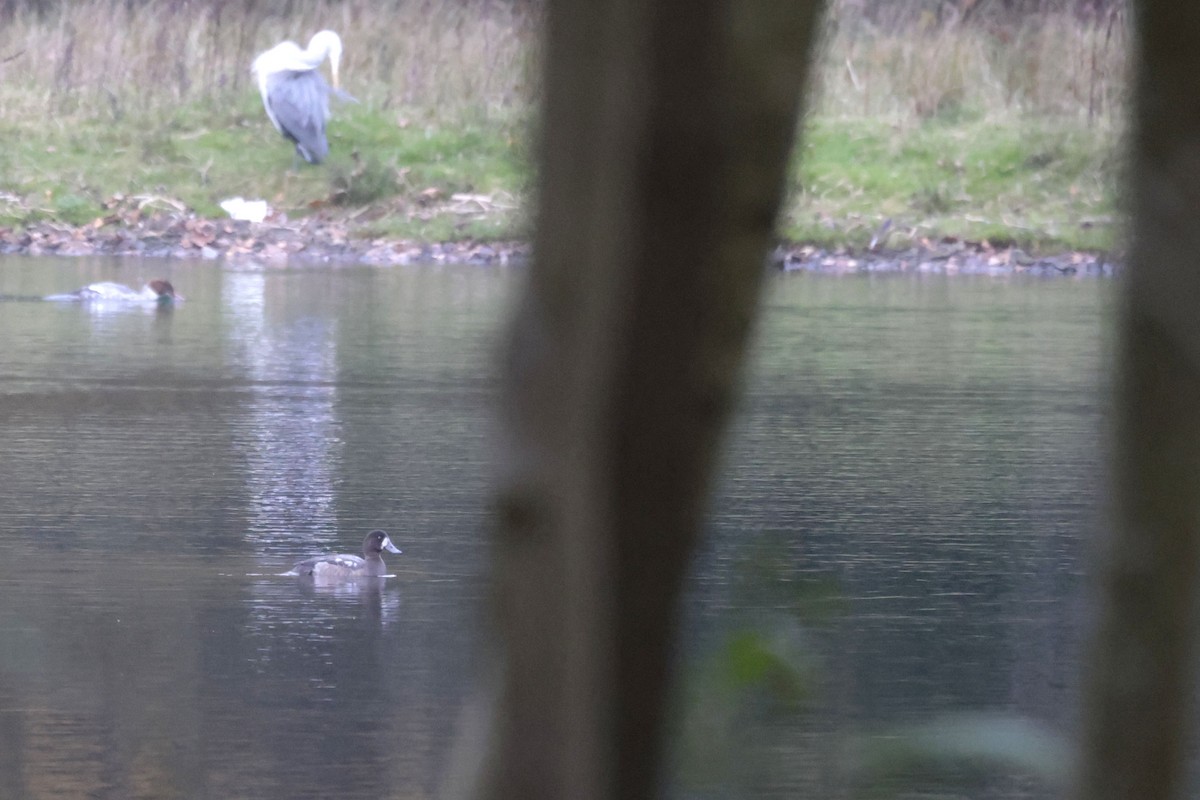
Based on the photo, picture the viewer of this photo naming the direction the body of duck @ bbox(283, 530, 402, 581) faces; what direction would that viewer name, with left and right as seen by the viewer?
facing to the right of the viewer

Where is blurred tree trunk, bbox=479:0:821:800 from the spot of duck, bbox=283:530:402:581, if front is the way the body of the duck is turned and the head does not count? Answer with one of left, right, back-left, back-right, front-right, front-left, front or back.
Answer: right

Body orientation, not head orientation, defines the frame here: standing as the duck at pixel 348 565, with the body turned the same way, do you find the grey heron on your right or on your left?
on your left

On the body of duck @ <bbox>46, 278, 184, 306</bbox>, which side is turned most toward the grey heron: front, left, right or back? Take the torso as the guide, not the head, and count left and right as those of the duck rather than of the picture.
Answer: left

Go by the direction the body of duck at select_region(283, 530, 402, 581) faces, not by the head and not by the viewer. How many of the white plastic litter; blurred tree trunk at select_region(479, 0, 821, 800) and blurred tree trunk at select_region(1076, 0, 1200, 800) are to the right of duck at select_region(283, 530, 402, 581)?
2

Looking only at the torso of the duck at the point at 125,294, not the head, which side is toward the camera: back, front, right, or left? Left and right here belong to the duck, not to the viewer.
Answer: right

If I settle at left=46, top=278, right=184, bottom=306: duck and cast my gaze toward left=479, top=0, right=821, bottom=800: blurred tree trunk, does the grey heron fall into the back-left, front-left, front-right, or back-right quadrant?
back-left

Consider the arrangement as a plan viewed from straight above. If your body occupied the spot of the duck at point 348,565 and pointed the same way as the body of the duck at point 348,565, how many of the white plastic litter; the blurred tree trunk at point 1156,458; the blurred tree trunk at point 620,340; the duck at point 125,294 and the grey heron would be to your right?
2

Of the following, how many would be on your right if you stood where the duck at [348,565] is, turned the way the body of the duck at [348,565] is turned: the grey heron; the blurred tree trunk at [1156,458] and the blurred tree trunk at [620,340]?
2

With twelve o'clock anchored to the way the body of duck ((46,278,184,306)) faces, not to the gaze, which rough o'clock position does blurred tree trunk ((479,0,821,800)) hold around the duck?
The blurred tree trunk is roughly at 3 o'clock from the duck.

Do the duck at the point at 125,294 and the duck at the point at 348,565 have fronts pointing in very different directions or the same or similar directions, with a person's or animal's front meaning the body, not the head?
same or similar directions

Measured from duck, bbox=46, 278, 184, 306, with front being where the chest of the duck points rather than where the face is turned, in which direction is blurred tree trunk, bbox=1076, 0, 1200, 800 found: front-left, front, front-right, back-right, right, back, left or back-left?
right

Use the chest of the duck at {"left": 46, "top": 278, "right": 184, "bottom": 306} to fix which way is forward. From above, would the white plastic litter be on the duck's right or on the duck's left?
on the duck's left

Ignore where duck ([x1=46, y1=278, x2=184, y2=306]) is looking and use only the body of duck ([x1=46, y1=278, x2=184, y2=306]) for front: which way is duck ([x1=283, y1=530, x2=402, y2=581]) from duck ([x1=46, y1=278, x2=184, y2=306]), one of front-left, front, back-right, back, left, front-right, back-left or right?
right

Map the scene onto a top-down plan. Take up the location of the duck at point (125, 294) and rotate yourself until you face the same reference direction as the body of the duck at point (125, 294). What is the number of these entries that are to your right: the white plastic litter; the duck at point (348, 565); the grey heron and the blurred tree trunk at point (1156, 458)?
2

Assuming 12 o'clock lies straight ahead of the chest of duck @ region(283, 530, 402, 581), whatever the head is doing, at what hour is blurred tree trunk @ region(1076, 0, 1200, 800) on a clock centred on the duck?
The blurred tree trunk is roughly at 3 o'clock from the duck.

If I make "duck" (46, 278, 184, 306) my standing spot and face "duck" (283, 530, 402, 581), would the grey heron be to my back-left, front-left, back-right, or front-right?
back-left
